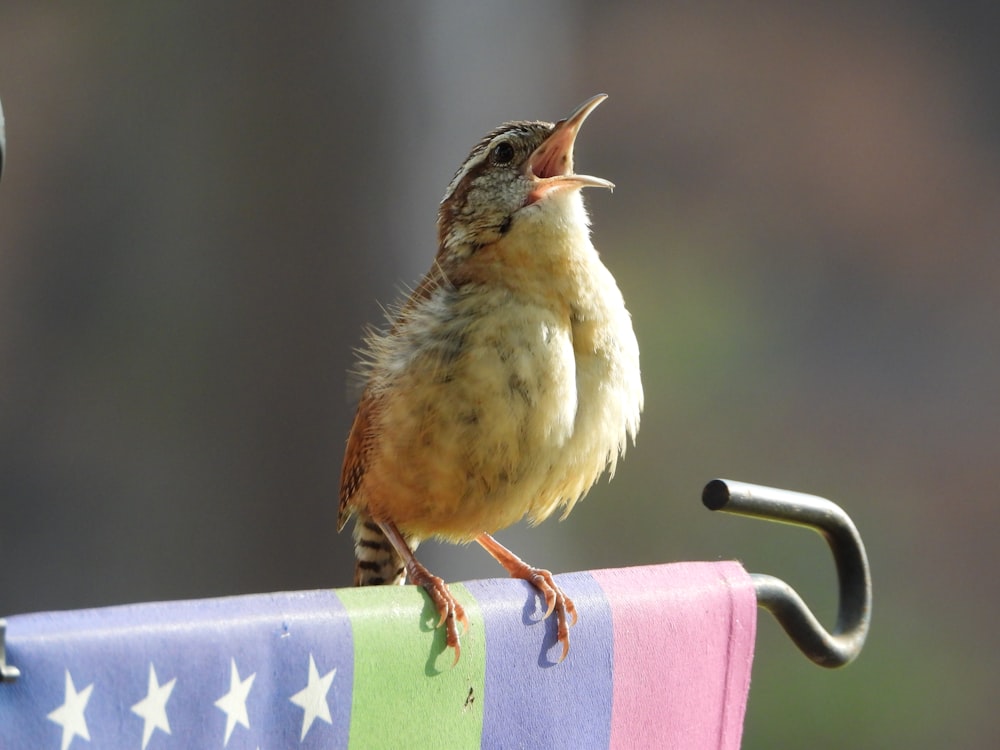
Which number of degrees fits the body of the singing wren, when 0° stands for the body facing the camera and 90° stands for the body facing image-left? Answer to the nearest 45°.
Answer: approximately 315°
